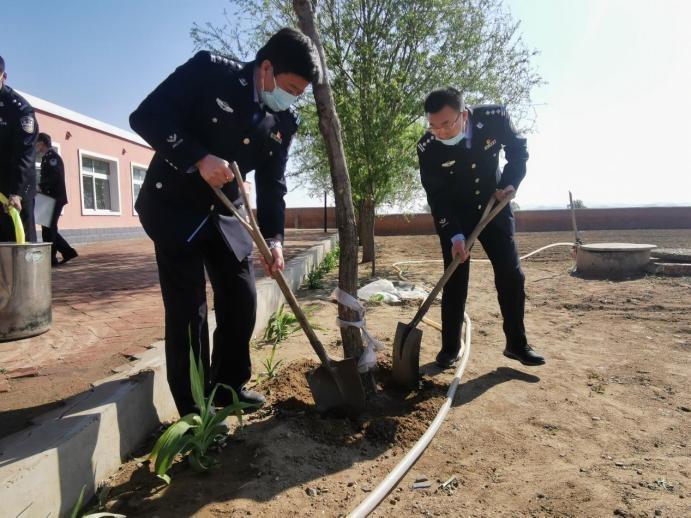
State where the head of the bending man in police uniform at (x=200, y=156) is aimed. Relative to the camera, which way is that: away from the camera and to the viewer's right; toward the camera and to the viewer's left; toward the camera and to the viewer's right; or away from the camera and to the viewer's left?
toward the camera and to the viewer's right

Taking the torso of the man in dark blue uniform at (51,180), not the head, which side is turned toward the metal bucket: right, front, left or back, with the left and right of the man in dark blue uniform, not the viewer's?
left

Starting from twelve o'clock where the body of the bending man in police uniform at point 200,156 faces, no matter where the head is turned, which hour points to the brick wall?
The brick wall is roughly at 9 o'clock from the bending man in police uniform.

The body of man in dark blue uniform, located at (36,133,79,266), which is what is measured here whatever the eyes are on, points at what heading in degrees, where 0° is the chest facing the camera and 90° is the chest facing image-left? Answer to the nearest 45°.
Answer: approximately 90°

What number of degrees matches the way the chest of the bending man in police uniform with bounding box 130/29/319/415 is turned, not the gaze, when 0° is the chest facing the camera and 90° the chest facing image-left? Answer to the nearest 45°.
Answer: approximately 315°

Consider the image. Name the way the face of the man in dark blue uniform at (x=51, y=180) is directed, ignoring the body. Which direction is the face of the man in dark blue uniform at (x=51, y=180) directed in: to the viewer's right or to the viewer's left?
to the viewer's left

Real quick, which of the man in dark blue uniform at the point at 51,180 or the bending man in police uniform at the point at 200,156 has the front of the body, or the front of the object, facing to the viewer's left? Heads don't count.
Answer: the man in dark blue uniform

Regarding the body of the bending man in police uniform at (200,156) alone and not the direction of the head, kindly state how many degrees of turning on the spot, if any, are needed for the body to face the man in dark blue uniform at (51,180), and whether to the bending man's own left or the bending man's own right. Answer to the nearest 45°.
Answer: approximately 180°

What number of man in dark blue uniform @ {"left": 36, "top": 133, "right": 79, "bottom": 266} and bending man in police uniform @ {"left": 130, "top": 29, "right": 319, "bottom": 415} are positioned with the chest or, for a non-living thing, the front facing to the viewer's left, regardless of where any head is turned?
1
